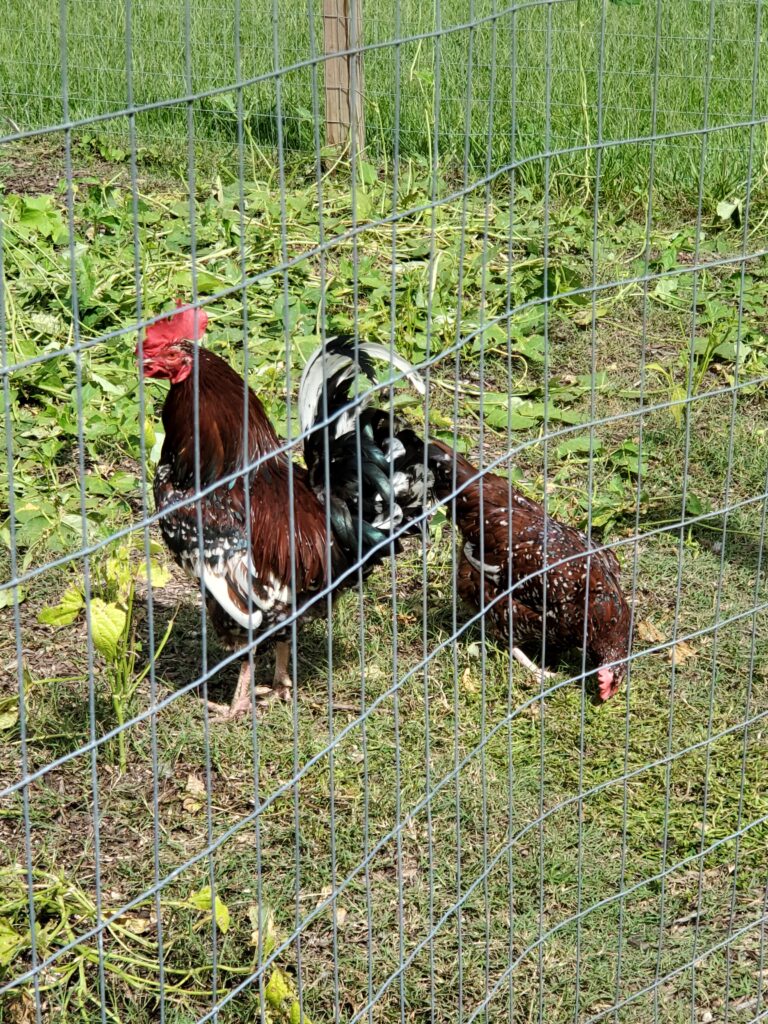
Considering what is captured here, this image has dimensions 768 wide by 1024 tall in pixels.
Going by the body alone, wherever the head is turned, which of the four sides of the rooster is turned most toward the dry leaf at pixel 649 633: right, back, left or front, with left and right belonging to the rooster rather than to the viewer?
back

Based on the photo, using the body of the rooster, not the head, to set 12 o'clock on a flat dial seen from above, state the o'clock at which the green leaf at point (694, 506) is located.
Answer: The green leaf is roughly at 5 o'clock from the rooster.

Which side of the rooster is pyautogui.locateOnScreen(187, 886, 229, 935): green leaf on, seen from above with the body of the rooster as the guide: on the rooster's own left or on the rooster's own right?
on the rooster's own left

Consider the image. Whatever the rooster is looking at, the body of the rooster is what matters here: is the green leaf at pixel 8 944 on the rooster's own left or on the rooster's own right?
on the rooster's own left

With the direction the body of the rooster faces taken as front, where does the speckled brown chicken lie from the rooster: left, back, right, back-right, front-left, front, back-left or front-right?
back

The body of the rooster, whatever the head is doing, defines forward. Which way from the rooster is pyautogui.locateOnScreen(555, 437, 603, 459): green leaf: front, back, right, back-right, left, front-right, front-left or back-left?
back-right

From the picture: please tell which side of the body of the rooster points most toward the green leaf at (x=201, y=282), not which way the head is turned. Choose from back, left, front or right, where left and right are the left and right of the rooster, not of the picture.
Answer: right

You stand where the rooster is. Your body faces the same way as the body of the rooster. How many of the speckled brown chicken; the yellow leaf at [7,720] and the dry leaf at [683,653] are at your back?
2

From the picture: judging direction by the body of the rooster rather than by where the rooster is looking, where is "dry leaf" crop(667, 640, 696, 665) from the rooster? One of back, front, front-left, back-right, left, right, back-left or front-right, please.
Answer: back

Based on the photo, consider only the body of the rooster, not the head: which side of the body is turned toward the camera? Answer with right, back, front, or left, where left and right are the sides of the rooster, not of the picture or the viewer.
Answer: left

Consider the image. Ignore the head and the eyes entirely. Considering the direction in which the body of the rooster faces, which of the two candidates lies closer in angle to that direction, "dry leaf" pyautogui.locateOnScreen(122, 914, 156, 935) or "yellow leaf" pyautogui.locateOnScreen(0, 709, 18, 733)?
the yellow leaf
